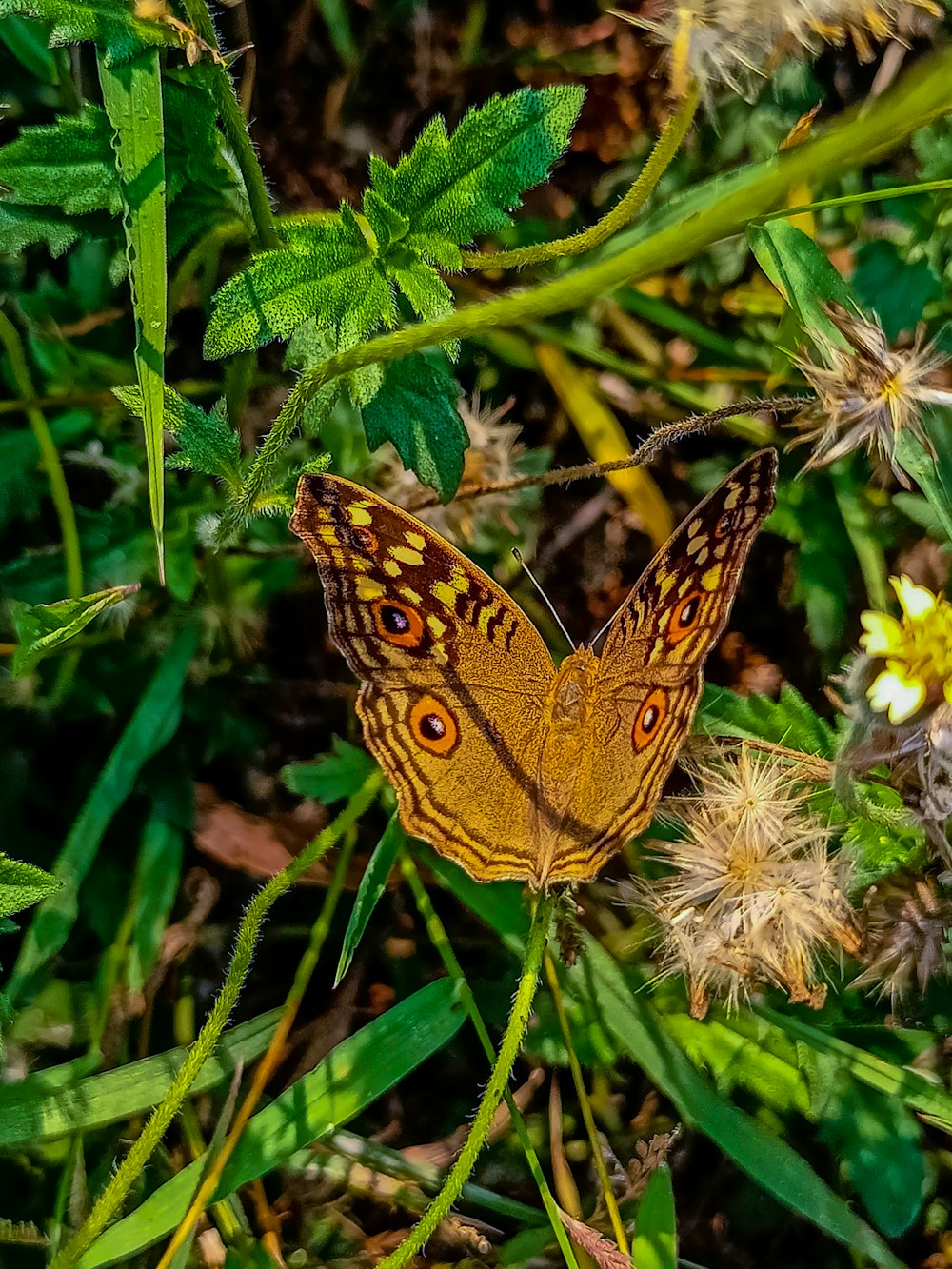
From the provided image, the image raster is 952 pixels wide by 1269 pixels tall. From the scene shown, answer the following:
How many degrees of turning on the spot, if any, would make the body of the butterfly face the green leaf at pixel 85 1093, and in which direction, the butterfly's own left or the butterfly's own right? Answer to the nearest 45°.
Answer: approximately 90° to the butterfly's own left

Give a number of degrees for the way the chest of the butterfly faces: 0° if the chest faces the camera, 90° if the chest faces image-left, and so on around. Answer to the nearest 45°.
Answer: approximately 180°
